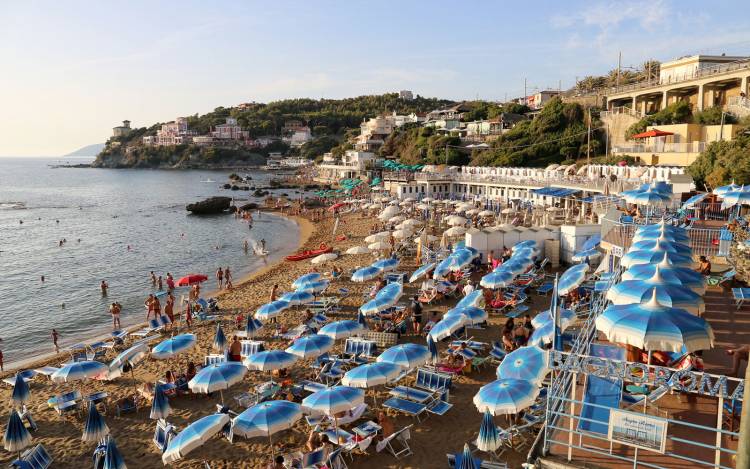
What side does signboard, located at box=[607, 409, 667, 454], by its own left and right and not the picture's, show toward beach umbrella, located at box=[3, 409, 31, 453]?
right

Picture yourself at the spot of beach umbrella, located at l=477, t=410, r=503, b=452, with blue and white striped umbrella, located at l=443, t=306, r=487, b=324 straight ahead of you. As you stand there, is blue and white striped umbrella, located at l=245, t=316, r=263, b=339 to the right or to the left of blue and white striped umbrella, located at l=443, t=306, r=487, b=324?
left

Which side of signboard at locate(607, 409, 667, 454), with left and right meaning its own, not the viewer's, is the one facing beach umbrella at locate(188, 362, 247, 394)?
right

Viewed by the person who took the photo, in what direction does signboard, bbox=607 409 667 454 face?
facing the viewer

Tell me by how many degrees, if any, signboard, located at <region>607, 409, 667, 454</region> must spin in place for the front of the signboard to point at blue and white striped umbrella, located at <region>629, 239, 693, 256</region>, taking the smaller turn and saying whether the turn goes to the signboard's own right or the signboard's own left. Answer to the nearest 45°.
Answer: approximately 180°

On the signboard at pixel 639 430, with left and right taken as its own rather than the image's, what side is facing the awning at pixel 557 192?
back

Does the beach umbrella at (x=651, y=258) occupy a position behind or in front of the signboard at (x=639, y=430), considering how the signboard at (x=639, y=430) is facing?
behind

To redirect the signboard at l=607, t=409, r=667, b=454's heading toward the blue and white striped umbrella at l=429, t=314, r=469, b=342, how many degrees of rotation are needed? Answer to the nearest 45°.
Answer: approximately 135° to its right

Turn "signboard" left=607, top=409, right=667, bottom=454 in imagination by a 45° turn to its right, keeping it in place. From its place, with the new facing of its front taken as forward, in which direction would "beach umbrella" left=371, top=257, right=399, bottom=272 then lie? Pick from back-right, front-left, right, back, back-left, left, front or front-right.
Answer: right

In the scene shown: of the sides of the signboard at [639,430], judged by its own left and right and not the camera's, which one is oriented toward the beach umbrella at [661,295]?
back

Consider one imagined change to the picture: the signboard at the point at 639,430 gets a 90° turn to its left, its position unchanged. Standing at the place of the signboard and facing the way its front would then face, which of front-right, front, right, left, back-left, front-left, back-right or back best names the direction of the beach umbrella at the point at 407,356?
back-left

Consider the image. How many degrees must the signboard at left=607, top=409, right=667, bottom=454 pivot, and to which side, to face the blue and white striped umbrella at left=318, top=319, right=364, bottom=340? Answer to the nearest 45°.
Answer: approximately 135° to its right

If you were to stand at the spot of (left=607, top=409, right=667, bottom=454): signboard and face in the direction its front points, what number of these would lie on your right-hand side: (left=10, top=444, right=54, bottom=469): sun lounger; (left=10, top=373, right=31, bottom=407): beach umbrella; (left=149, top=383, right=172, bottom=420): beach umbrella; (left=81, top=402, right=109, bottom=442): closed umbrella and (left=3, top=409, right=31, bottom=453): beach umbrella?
5

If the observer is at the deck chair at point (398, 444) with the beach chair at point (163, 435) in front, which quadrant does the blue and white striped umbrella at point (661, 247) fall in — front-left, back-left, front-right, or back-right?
back-right

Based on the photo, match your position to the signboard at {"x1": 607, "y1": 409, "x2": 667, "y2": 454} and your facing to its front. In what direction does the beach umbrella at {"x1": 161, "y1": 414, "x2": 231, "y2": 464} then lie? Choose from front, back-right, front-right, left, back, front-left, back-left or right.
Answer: right
